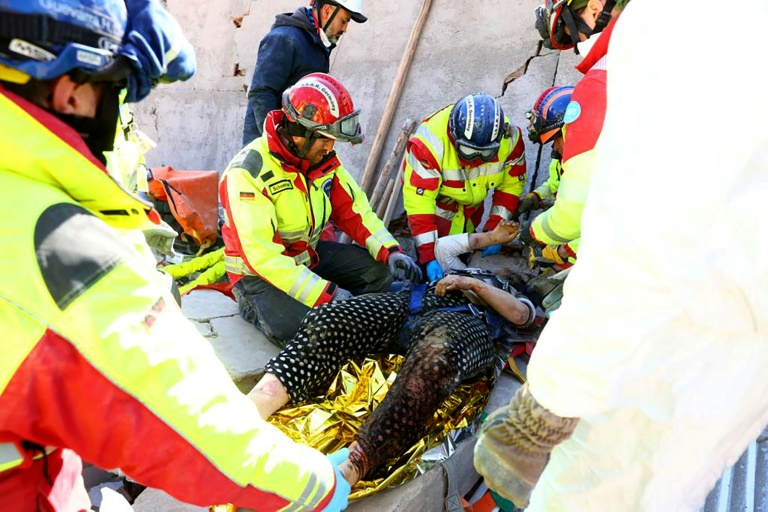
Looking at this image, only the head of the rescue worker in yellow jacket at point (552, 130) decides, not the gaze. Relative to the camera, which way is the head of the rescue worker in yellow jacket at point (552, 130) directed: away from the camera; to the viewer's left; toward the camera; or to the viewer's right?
to the viewer's left

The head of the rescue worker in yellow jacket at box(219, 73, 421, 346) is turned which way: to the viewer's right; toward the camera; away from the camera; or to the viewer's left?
to the viewer's right

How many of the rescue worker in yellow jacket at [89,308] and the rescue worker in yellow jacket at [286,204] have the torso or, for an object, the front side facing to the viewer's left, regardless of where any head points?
0

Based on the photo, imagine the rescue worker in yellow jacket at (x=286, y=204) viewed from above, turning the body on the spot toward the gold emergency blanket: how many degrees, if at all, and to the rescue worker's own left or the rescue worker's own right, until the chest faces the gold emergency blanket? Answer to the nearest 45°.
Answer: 0° — they already face it

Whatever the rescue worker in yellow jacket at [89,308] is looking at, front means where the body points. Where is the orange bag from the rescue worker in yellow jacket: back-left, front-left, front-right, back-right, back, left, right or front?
left

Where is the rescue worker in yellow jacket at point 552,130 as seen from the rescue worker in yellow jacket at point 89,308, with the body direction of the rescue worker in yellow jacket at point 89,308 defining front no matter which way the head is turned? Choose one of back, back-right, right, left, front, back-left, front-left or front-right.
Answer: front-left

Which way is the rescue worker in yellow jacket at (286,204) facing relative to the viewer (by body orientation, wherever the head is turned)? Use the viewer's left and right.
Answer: facing the viewer and to the right of the viewer

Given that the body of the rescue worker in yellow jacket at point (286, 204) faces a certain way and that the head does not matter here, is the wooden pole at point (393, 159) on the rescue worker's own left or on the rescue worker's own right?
on the rescue worker's own left

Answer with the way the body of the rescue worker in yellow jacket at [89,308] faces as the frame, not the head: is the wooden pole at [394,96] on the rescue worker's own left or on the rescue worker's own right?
on the rescue worker's own left

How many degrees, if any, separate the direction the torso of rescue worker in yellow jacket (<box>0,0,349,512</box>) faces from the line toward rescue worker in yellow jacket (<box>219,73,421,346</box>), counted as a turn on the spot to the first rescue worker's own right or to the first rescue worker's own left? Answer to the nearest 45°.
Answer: approximately 90° to the first rescue worker's own left

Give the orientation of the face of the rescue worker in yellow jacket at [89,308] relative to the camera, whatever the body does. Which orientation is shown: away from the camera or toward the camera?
away from the camera

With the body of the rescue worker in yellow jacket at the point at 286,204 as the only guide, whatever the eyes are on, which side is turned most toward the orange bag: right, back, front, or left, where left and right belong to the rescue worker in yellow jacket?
back
